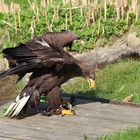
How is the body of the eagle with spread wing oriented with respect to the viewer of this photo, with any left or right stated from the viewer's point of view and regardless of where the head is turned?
facing to the right of the viewer
